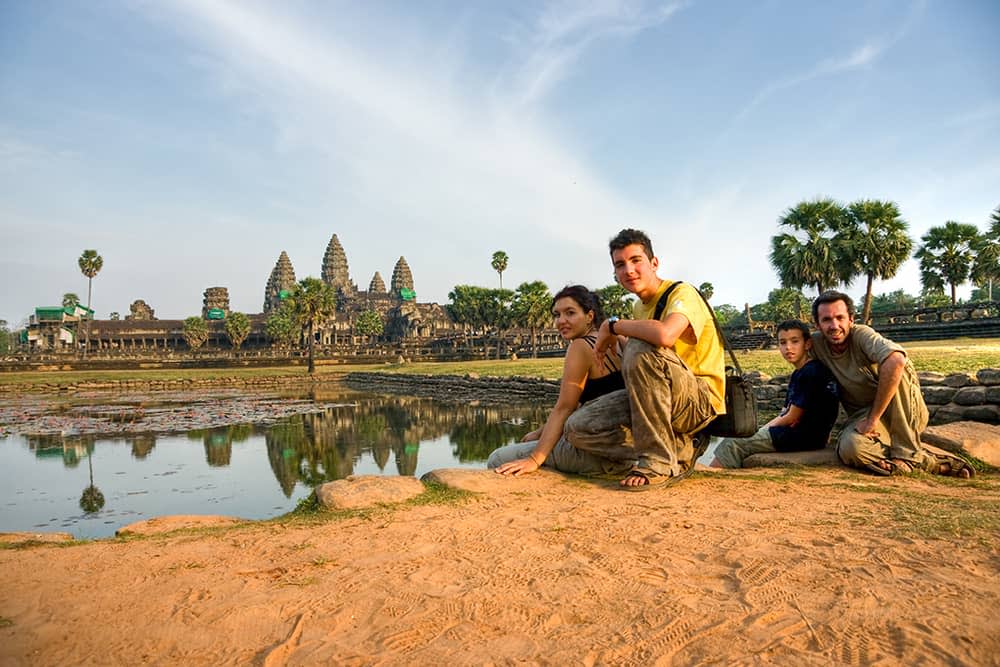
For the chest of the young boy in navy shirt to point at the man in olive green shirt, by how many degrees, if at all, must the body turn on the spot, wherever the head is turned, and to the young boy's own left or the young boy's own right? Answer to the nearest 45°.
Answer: approximately 135° to the young boy's own left

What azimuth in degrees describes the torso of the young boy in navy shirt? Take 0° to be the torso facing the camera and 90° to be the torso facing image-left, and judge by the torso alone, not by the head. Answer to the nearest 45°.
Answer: approximately 90°

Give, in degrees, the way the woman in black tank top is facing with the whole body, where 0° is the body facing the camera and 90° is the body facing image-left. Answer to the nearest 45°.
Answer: approximately 90°

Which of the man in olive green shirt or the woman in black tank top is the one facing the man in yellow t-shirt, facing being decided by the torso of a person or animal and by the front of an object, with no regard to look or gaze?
the man in olive green shirt

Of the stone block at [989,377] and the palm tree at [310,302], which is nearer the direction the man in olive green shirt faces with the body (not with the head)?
the palm tree

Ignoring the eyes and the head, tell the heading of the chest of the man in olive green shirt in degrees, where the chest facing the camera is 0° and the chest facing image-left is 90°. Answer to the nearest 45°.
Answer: approximately 45°

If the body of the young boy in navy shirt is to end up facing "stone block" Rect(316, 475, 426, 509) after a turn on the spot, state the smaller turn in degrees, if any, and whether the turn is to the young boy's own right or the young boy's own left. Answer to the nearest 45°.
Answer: approximately 45° to the young boy's own left

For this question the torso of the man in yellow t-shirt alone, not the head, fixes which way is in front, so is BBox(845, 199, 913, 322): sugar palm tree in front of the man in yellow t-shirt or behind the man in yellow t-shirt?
behind

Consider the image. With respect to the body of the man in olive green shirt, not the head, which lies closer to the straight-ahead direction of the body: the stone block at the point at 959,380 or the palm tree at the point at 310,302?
the palm tree

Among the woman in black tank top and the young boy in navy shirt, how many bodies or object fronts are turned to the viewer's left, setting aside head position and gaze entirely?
2

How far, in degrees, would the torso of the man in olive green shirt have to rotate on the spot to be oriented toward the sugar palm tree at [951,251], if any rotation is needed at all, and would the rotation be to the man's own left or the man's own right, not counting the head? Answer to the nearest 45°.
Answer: approximately 135° to the man's own right

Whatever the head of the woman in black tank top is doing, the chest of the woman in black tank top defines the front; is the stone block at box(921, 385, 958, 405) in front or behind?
behind
